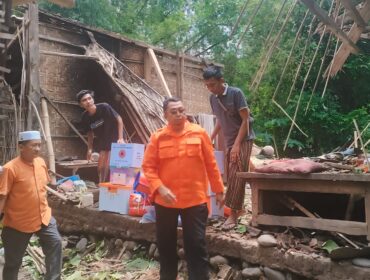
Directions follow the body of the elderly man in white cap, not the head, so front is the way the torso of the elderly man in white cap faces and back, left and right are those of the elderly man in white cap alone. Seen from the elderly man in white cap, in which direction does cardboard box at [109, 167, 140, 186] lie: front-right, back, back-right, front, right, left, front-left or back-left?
left

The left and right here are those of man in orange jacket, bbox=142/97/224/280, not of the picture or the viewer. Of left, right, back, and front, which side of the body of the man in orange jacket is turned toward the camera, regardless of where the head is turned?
front

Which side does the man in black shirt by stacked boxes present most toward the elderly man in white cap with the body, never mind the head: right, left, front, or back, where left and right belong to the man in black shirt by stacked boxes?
front

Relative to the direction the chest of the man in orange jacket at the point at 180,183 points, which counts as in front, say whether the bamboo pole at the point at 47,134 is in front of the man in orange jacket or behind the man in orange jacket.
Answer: behind

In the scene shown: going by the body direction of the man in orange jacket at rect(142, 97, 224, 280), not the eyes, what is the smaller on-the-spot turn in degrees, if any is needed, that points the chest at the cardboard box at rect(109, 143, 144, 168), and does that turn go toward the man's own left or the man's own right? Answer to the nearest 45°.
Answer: approximately 135° to the man's own right

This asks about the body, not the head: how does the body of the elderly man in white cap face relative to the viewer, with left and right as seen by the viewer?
facing the viewer and to the right of the viewer

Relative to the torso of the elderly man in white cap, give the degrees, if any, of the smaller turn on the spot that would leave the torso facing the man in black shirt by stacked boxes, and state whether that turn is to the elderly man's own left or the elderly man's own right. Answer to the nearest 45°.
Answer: approximately 90° to the elderly man's own left

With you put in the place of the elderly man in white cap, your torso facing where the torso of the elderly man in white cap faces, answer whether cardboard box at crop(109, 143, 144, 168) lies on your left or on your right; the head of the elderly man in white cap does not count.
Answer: on your left

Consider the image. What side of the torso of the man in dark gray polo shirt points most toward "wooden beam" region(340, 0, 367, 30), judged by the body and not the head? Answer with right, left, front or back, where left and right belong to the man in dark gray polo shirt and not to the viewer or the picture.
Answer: left

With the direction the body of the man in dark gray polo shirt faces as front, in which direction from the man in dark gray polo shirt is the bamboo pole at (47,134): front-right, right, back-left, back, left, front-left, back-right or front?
right

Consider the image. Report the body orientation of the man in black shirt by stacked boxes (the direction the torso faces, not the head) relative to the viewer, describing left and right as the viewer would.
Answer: facing the viewer

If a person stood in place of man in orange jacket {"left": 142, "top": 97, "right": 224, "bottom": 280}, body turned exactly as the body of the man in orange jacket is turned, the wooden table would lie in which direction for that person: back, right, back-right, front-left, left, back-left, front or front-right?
left

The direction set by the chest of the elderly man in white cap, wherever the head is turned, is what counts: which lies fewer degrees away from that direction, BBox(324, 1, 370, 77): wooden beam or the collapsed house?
the wooden beam

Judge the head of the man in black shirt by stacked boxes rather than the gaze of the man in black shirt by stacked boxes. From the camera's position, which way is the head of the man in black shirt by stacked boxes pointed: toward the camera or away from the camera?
toward the camera
